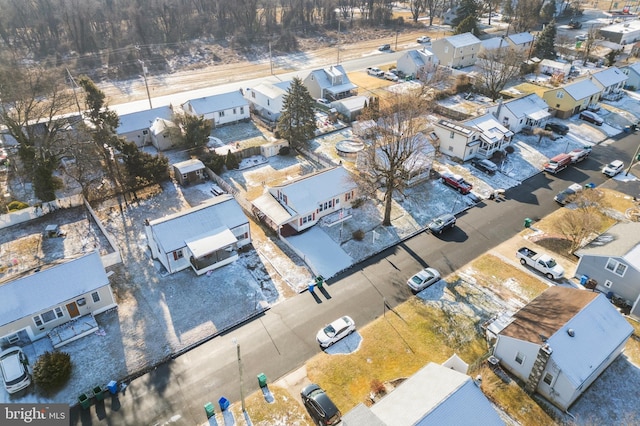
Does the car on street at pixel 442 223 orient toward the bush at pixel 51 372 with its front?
yes

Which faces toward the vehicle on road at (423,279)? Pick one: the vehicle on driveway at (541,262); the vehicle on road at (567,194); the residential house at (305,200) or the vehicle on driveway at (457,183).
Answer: the residential house

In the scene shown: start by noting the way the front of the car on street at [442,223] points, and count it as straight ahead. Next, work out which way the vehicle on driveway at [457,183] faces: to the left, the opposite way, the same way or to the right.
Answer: to the right

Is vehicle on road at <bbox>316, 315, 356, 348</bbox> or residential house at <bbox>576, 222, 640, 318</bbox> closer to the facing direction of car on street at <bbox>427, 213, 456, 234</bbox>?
the vehicle on road

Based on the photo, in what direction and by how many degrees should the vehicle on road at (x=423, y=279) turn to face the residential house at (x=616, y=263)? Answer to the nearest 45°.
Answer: approximately 45° to its right

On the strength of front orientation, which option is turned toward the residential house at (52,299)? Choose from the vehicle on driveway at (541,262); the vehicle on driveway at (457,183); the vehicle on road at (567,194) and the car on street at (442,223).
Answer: the car on street

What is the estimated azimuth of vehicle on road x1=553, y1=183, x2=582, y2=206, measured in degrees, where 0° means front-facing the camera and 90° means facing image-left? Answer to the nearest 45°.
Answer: approximately 225°

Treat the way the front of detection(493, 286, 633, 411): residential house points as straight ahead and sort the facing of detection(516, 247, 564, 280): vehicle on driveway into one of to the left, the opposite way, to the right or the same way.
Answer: the opposite way

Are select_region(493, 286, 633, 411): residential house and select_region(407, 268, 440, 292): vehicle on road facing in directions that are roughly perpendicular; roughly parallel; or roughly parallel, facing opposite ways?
roughly perpendicular

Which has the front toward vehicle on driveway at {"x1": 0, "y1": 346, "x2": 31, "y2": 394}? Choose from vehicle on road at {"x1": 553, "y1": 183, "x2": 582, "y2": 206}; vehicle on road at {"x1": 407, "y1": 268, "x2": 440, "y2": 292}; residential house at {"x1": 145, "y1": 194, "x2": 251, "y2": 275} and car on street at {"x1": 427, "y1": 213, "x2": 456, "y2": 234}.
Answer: the car on street

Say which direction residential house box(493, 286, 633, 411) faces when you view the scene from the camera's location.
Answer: facing away from the viewer and to the left of the viewer

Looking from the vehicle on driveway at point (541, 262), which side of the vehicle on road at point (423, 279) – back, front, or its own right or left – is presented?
front

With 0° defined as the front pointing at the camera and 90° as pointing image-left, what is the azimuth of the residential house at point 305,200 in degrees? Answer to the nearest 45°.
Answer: approximately 315°

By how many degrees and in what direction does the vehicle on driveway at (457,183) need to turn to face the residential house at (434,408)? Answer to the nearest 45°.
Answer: approximately 135° to its left

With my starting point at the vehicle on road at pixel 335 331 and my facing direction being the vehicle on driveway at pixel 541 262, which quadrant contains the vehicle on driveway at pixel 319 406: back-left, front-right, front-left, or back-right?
back-right

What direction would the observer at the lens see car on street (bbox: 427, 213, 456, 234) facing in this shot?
facing the viewer and to the left of the viewer

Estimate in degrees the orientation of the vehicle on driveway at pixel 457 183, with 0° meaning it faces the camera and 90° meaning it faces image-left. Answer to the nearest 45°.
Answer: approximately 135°

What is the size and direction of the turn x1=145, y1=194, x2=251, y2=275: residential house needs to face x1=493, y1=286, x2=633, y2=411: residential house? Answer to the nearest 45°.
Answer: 0° — it already faces it
